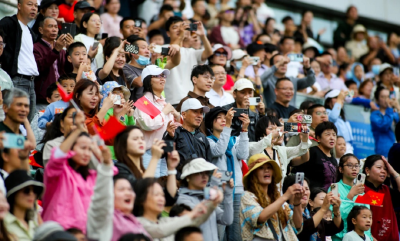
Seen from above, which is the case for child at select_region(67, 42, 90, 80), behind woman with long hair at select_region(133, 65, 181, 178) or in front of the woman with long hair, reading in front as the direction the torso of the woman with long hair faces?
behind

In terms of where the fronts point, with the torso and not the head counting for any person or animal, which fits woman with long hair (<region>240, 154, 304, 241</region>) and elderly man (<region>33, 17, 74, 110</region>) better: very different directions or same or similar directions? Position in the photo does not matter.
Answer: same or similar directions

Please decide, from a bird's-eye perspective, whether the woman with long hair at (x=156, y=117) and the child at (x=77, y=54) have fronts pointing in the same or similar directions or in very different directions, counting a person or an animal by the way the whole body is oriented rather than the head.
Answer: same or similar directions

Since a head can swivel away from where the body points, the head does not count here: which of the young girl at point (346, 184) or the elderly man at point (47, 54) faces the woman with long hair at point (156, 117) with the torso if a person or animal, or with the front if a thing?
the elderly man

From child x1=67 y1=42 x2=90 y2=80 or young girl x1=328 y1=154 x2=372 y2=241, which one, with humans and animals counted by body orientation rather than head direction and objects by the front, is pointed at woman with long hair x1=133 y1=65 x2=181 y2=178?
the child

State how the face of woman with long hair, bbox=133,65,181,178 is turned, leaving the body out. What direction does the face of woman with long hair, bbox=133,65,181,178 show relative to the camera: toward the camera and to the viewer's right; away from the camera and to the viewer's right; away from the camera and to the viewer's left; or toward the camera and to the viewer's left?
toward the camera and to the viewer's right

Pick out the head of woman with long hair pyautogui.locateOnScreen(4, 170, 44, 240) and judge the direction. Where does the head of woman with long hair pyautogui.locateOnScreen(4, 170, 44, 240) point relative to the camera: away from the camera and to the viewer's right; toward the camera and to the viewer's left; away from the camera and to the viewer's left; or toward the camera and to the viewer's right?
toward the camera and to the viewer's right

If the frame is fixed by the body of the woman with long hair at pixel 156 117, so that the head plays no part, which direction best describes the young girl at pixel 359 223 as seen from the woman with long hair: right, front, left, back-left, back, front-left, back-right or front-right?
front-left

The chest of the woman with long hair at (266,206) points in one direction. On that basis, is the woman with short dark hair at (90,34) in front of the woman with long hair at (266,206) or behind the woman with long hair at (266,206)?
behind

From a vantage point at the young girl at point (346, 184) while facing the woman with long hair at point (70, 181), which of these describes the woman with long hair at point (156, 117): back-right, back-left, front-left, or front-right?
front-right
